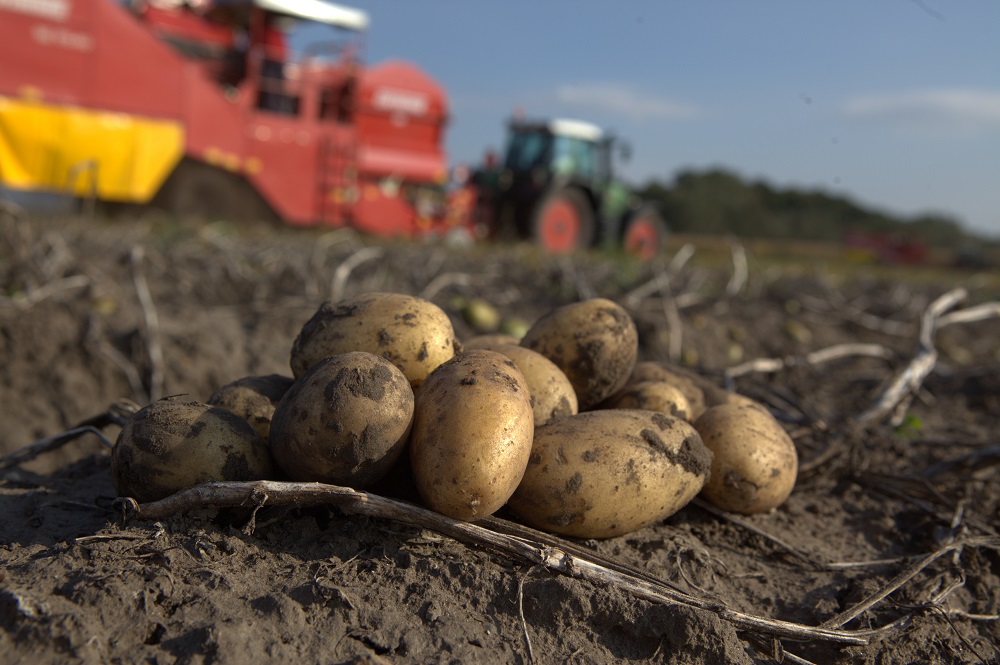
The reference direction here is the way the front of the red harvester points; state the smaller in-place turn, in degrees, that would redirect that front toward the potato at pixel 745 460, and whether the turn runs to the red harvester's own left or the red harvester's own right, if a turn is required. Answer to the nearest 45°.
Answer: approximately 90° to the red harvester's own right

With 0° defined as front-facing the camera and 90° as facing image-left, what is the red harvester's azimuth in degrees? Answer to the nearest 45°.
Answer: approximately 270°

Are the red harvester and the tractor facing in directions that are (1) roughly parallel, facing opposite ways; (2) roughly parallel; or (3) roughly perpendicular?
roughly parallel

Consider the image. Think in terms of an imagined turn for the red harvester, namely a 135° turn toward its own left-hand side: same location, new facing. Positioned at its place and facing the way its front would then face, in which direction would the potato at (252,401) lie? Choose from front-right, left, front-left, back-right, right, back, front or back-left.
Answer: back-left

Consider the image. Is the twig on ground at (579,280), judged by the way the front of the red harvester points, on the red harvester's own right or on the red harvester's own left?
on the red harvester's own right

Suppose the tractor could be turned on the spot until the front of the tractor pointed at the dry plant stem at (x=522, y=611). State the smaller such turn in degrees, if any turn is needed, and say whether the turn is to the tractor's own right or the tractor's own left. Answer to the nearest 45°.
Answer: approximately 135° to the tractor's own right

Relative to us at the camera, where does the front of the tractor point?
facing away from the viewer and to the right of the viewer

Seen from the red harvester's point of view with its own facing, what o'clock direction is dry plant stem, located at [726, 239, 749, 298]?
The dry plant stem is roughly at 2 o'clock from the red harvester.

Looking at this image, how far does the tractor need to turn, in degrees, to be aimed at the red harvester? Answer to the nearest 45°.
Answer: approximately 180°

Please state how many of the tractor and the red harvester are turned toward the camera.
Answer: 0

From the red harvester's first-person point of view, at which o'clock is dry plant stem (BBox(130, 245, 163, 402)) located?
The dry plant stem is roughly at 3 o'clock from the red harvester.

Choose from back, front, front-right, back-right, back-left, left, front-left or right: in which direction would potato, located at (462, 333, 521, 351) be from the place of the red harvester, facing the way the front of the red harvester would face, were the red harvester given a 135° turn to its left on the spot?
back-left

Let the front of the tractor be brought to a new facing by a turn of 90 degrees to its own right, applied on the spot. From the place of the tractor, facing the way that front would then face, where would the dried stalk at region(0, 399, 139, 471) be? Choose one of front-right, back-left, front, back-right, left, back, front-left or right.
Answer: front-right

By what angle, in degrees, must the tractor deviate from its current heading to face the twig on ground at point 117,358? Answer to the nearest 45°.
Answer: approximately 135° to its right

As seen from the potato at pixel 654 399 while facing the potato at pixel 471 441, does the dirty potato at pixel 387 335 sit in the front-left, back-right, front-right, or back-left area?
front-right
